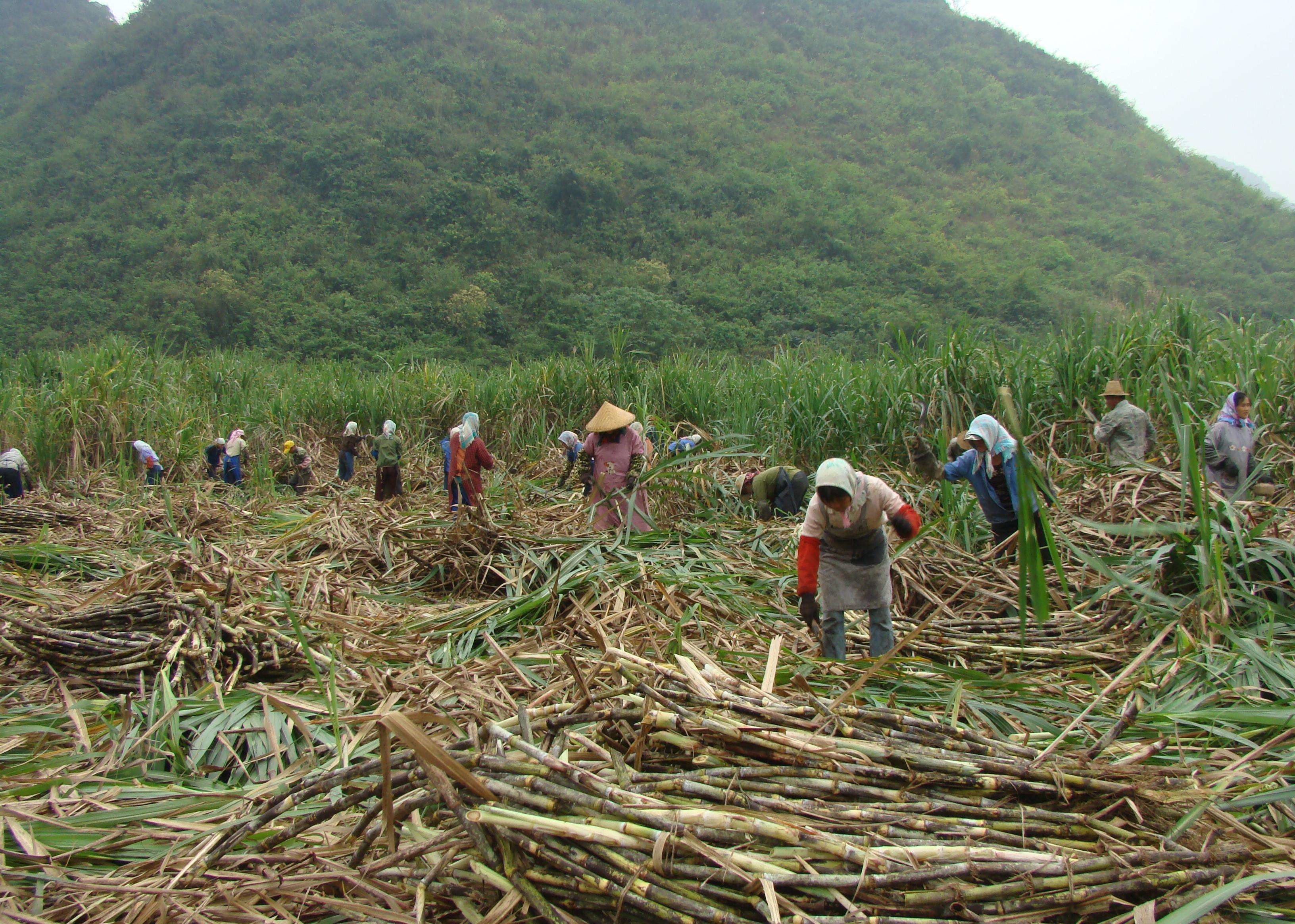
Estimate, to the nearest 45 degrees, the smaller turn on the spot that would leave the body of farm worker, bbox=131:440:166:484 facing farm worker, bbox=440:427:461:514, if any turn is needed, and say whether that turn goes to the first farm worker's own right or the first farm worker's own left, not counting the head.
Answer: approximately 135° to the first farm worker's own left

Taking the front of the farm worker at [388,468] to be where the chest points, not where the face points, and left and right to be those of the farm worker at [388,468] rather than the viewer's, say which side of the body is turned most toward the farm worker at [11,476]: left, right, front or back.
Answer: left

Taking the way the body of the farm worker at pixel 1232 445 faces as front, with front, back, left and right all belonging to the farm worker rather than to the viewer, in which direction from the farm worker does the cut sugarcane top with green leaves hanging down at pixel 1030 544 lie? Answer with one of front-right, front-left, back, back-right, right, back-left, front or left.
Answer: front-right

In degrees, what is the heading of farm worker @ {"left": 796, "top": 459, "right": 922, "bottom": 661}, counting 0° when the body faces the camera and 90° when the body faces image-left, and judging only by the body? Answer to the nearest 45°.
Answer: approximately 0°

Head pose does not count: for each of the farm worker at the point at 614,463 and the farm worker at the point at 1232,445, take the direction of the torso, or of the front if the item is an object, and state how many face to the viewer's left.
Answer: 0

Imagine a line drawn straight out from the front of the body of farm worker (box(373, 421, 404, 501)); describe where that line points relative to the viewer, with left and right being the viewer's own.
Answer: facing away from the viewer

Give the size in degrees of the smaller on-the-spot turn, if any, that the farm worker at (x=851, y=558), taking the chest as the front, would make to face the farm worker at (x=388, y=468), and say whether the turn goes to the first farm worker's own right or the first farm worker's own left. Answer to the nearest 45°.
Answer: approximately 135° to the first farm worker's own right

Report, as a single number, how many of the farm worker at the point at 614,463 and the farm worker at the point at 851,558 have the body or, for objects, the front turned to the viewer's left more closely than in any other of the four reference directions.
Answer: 0

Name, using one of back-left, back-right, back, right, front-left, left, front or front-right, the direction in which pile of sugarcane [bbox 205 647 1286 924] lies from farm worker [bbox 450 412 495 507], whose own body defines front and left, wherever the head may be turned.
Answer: back-right
